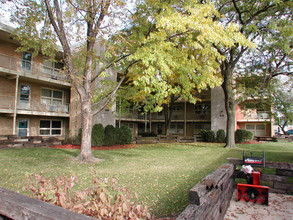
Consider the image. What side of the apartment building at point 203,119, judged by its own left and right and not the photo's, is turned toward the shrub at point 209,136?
front

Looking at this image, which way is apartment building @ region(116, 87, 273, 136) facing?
toward the camera

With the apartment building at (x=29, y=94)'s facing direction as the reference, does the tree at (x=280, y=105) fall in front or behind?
in front

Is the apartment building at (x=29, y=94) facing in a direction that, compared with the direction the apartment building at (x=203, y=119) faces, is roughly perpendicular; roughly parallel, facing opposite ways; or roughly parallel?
roughly perpendicular

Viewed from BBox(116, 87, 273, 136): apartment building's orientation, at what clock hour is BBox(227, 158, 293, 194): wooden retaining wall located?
The wooden retaining wall is roughly at 12 o'clock from the apartment building.

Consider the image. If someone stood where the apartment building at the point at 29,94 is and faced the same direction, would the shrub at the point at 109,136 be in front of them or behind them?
in front

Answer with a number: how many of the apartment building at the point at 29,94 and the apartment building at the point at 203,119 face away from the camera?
0

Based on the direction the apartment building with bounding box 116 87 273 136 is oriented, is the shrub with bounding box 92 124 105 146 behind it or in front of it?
in front

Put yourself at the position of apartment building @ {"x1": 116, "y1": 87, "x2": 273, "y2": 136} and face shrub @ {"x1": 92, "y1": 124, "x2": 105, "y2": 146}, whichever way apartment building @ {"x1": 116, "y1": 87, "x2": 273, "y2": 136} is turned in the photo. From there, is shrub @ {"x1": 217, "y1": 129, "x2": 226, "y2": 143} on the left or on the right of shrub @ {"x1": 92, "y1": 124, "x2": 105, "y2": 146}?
left
